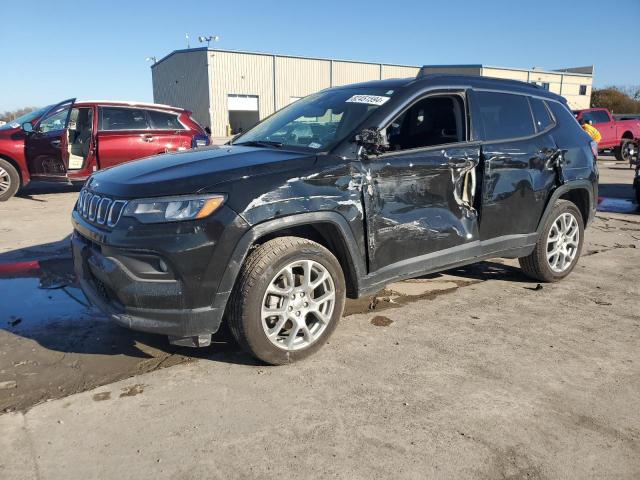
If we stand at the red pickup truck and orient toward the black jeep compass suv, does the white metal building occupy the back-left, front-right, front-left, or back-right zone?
back-right

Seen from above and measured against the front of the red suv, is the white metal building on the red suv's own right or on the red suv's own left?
on the red suv's own right

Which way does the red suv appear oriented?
to the viewer's left

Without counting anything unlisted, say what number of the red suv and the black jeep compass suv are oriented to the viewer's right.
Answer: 0

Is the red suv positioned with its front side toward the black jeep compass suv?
no

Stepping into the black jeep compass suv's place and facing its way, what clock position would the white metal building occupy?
The white metal building is roughly at 4 o'clock from the black jeep compass suv.

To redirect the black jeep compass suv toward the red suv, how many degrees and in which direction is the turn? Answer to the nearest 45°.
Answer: approximately 90° to its right

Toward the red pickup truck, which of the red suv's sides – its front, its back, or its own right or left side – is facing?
back

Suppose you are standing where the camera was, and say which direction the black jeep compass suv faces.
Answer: facing the viewer and to the left of the viewer
